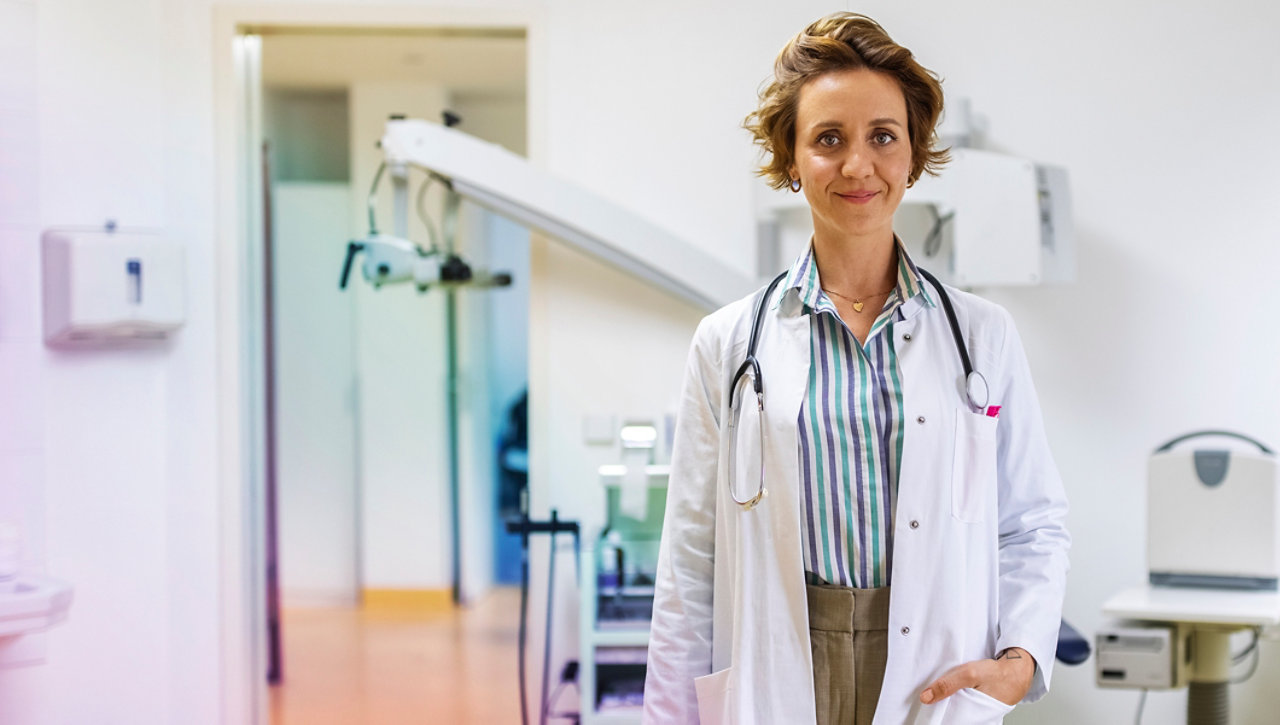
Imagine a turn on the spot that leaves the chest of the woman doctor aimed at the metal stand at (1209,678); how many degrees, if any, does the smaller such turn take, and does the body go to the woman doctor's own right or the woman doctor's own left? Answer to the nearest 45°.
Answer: approximately 135° to the woman doctor's own left

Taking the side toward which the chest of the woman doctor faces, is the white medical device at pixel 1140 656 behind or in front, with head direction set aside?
behind

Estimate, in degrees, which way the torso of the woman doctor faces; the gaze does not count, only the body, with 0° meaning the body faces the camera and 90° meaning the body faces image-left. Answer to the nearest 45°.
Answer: approximately 0°

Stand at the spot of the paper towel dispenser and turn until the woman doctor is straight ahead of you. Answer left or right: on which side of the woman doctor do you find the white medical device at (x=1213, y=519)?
left

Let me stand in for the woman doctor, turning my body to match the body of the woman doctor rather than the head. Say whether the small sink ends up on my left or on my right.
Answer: on my right

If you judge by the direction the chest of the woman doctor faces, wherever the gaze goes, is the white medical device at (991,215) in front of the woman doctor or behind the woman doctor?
behind
